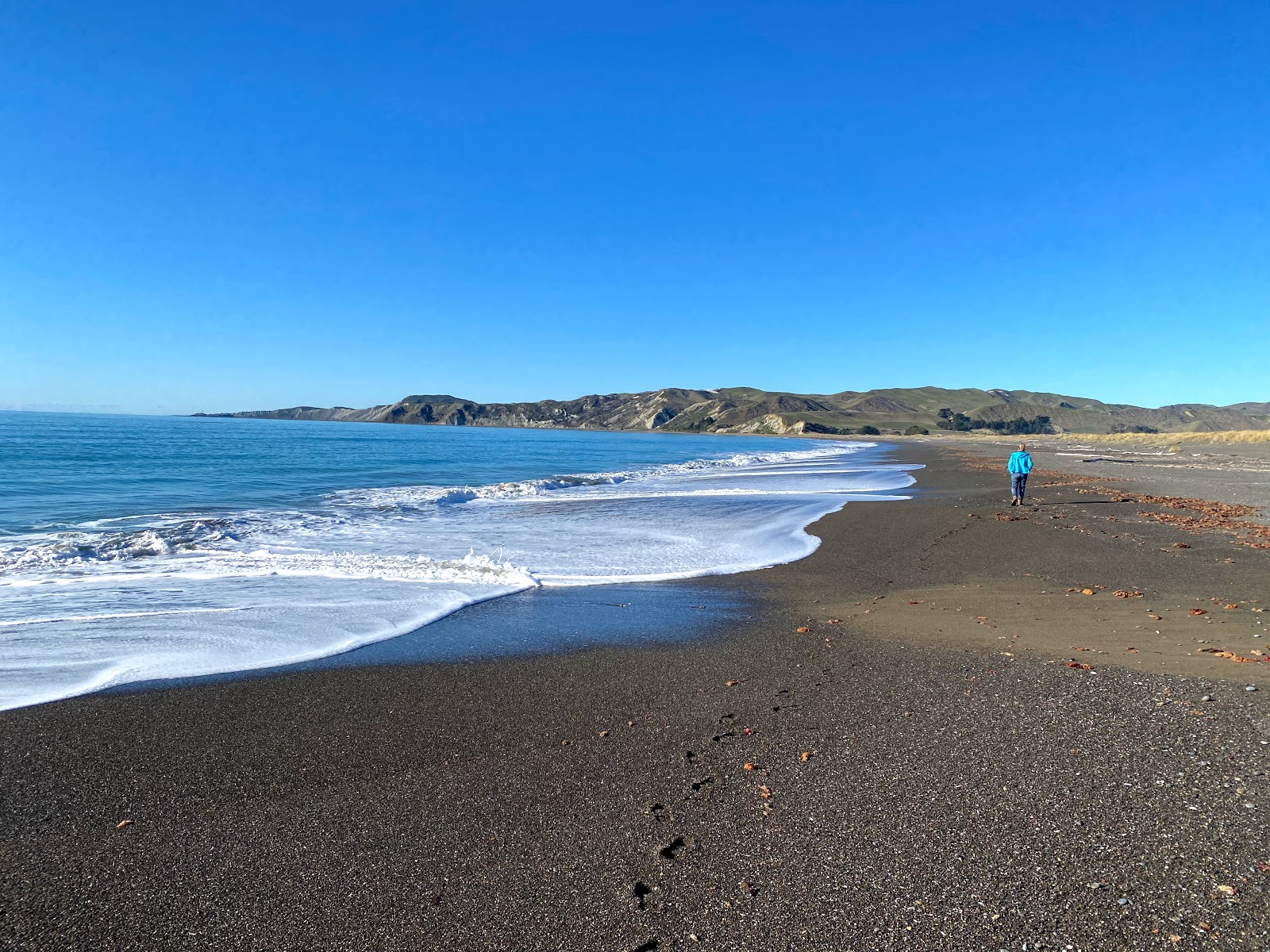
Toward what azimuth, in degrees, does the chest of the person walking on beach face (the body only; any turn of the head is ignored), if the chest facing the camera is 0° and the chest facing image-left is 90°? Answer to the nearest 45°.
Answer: approximately 180°
